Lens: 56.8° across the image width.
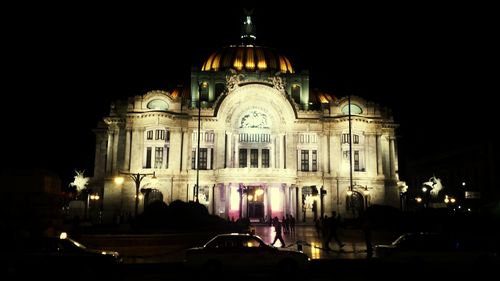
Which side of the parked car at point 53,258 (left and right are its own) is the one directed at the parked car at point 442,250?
front

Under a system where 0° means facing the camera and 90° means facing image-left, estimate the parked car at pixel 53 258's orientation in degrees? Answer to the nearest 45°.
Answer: approximately 270°

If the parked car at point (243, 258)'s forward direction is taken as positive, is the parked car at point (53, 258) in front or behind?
behind

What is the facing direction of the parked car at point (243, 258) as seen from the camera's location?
facing to the right of the viewer

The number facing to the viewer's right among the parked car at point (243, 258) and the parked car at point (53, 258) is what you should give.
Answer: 2

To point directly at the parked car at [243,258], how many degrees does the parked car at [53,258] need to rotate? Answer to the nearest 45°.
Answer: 0° — it already faces it

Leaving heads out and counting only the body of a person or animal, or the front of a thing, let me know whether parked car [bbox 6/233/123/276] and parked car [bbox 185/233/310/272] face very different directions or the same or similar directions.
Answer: same or similar directions

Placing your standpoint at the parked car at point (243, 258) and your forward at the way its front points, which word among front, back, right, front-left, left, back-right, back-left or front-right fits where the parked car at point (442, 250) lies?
front
